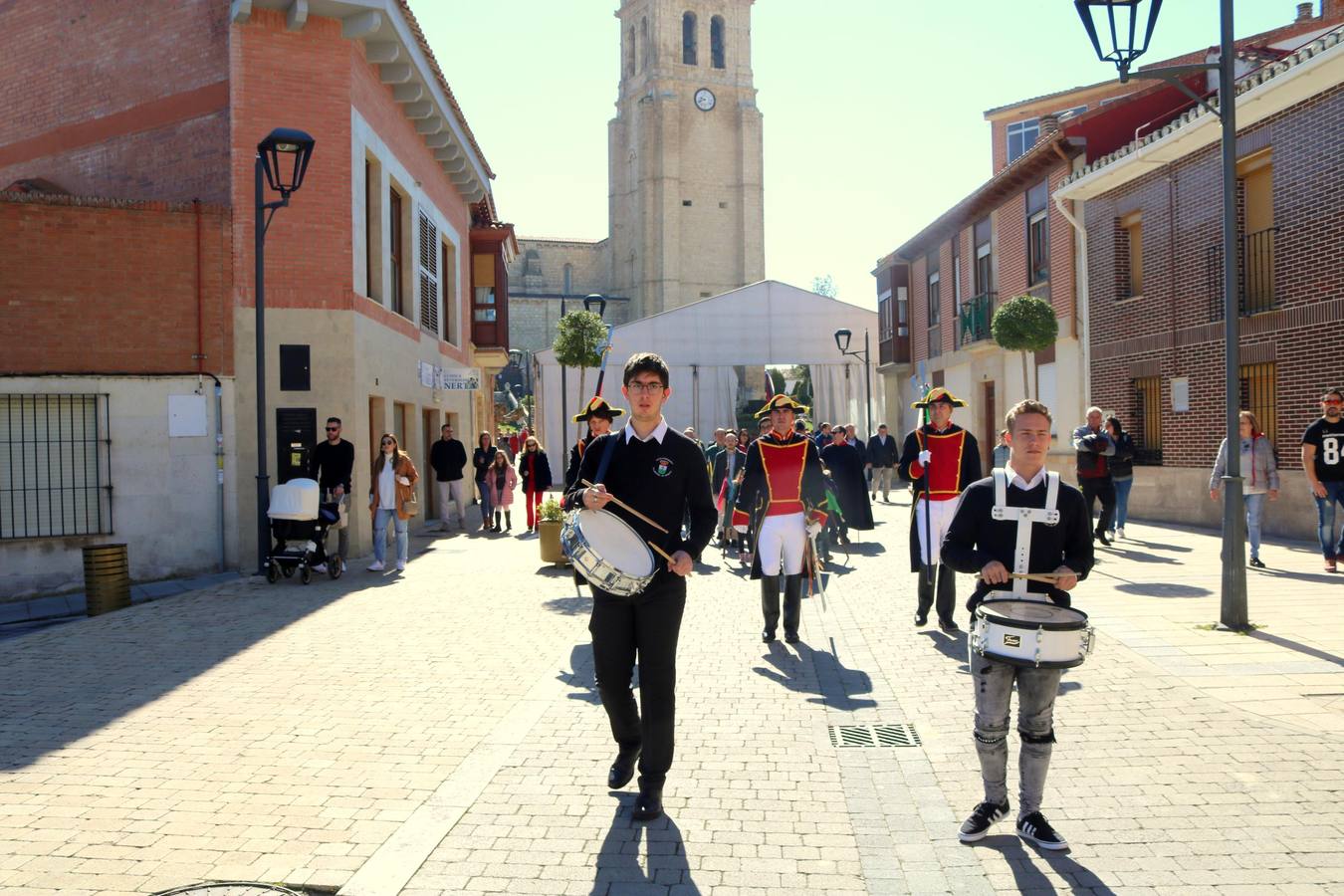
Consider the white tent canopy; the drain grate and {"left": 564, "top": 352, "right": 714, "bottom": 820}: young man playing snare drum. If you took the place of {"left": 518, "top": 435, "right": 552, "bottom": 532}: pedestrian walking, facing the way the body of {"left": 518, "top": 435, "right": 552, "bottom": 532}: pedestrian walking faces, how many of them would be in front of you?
2

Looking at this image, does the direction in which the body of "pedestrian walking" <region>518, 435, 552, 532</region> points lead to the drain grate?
yes

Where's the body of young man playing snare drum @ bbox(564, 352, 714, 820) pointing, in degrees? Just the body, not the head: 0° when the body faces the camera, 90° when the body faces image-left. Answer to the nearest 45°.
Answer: approximately 0°

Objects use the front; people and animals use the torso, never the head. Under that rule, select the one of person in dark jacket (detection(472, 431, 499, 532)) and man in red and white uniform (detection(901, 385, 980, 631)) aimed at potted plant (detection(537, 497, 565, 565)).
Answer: the person in dark jacket

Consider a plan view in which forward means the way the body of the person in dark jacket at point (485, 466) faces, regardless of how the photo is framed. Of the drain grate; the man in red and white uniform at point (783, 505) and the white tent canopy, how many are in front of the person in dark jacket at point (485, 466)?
2

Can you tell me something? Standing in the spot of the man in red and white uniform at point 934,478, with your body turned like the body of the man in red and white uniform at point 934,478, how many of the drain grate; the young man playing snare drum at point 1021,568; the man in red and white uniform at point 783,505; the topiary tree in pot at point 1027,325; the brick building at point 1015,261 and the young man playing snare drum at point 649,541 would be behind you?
2
